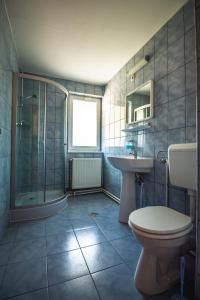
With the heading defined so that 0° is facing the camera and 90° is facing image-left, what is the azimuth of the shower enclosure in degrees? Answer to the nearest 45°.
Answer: approximately 315°

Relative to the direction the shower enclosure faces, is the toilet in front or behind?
in front

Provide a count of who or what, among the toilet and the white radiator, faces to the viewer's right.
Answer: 0

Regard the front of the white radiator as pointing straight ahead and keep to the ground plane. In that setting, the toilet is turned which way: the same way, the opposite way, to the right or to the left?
to the right

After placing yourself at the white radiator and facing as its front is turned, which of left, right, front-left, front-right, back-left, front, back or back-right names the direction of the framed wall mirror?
front-left

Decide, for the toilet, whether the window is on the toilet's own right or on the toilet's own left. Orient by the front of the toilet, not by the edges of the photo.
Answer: on the toilet's own right

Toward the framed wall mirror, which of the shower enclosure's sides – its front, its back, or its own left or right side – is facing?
front

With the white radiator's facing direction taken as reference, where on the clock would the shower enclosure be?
The shower enclosure is roughly at 2 o'clock from the white radiator.

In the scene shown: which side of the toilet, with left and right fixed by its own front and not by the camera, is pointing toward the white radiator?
right

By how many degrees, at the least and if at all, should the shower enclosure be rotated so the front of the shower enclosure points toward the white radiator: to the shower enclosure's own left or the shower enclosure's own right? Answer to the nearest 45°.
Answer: approximately 45° to the shower enclosure's own left

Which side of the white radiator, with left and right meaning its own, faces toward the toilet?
front

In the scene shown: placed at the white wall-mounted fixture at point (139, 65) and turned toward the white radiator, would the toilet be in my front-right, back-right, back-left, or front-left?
back-left
